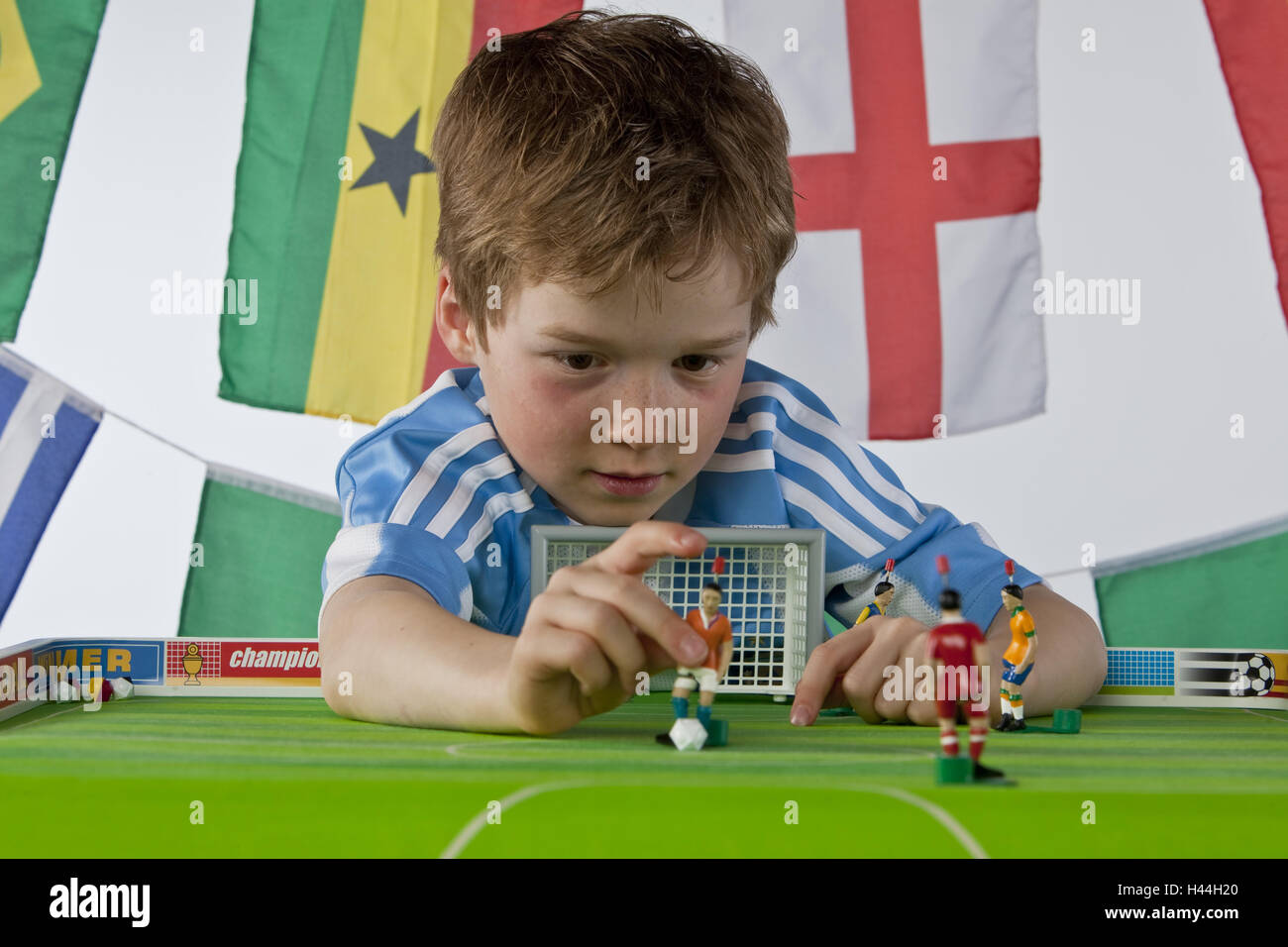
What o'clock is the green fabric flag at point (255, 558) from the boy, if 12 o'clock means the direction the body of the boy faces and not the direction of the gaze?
The green fabric flag is roughly at 5 o'clock from the boy.

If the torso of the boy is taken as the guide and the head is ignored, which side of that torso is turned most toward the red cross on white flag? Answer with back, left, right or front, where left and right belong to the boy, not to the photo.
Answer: back

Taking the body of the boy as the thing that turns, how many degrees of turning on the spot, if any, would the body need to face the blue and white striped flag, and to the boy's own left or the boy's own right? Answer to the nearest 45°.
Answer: approximately 135° to the boy's own right

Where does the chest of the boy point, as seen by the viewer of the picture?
toward the camera

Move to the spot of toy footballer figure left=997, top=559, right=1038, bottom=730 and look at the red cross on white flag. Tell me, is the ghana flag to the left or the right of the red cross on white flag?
left

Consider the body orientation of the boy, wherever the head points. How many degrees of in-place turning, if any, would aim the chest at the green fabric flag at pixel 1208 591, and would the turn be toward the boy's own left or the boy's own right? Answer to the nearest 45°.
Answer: approximately 135° to the boy's own left
